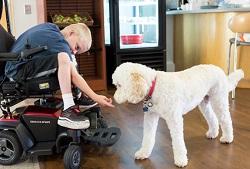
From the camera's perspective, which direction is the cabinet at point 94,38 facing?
toward the camera

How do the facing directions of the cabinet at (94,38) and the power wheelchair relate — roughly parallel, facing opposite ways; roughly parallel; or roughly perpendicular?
roughly perpendicular

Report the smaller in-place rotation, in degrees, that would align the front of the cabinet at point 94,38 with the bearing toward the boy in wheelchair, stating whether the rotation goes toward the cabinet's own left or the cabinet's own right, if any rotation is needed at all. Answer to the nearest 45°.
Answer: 0° — it already faces them

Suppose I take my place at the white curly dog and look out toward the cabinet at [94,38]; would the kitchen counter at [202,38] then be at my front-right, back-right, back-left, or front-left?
front-right

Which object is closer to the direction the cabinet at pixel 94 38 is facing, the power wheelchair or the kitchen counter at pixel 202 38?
the power wheelchair

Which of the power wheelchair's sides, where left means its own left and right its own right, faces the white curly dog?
front

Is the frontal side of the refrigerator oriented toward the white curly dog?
yes

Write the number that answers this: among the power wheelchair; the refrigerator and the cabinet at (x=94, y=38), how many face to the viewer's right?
1

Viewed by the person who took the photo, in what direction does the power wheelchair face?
facing to the right of the viewer

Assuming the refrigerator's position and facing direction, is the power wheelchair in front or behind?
in front

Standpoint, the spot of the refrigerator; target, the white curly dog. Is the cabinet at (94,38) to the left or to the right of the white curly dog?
right

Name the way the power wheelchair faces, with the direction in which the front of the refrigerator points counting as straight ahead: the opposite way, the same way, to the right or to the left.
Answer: to the left

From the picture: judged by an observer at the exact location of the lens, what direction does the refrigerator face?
facing the viewer

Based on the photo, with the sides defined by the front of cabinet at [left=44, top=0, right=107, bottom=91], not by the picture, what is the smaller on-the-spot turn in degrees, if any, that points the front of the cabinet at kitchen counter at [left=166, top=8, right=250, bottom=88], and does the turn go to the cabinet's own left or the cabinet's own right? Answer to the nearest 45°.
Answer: approximately 90° to the cabinet's own left

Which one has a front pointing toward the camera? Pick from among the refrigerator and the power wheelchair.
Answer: the refrigerator

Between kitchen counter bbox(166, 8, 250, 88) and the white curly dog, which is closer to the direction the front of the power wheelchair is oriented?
the white curly dog

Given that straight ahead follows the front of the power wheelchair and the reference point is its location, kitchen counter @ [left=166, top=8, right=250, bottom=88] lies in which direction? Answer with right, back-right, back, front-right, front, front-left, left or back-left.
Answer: front-left

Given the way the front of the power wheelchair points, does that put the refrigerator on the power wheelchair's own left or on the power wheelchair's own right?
on the power wheelchair's own left
